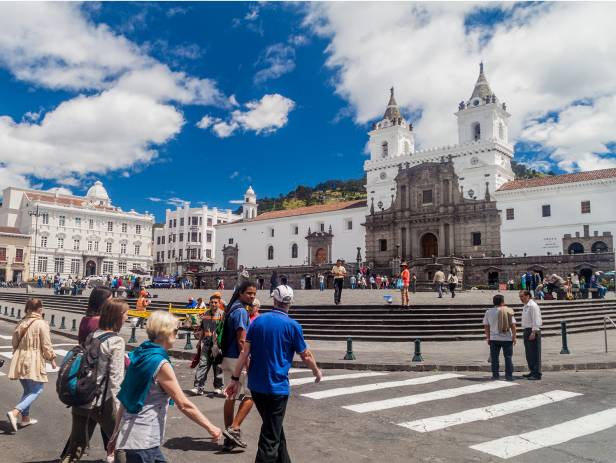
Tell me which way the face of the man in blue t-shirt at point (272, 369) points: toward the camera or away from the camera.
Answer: away from the camera

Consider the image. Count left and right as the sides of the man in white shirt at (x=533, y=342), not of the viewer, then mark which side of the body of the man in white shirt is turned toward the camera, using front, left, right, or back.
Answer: left

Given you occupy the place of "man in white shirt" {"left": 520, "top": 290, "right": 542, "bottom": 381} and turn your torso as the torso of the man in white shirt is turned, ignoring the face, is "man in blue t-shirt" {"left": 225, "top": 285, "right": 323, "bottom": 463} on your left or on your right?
on your left

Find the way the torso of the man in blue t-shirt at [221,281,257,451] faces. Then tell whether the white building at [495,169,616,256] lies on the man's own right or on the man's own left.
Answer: on the man's own left

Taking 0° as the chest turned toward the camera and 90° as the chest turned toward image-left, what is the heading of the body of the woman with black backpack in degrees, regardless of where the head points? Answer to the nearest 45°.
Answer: approximately 270°

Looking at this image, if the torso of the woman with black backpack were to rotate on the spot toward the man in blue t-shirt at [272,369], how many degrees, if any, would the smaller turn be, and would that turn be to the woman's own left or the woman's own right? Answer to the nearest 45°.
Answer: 0° — they already face them
